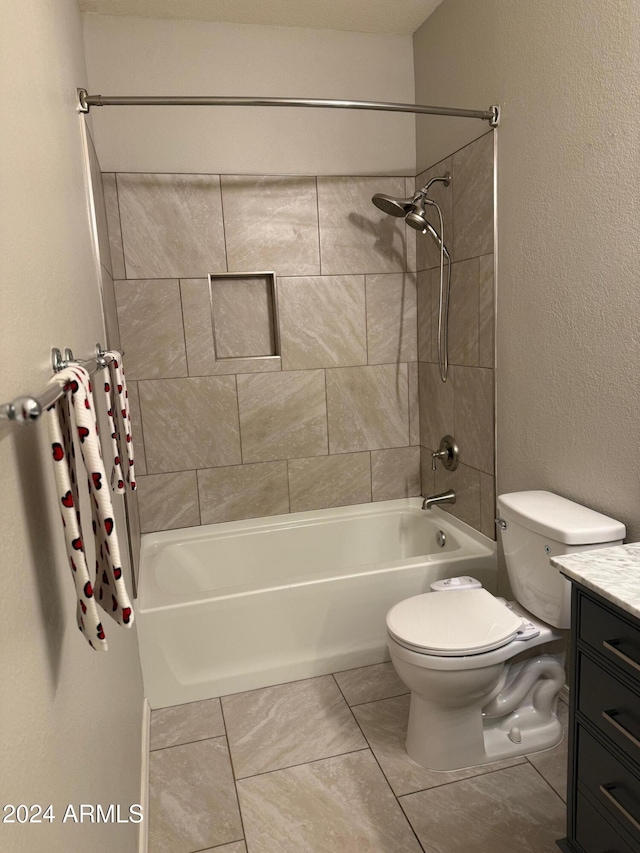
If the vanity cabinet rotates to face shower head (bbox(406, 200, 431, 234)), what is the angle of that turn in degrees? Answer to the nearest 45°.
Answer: approximately 90° to its right

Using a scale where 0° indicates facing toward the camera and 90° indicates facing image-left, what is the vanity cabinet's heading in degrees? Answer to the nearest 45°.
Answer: approximately 45°

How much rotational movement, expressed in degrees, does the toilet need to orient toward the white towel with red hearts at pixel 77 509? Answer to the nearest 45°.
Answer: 0° — it already faces it

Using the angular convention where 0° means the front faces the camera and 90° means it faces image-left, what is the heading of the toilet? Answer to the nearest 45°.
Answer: approximately 45°

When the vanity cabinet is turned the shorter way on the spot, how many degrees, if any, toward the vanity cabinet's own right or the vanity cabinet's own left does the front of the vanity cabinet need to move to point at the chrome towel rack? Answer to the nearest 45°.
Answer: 0° — it already faces it

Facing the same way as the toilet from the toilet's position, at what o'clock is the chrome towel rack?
The chrome towel rack is roughly at 11 o'clock from the toilet.
